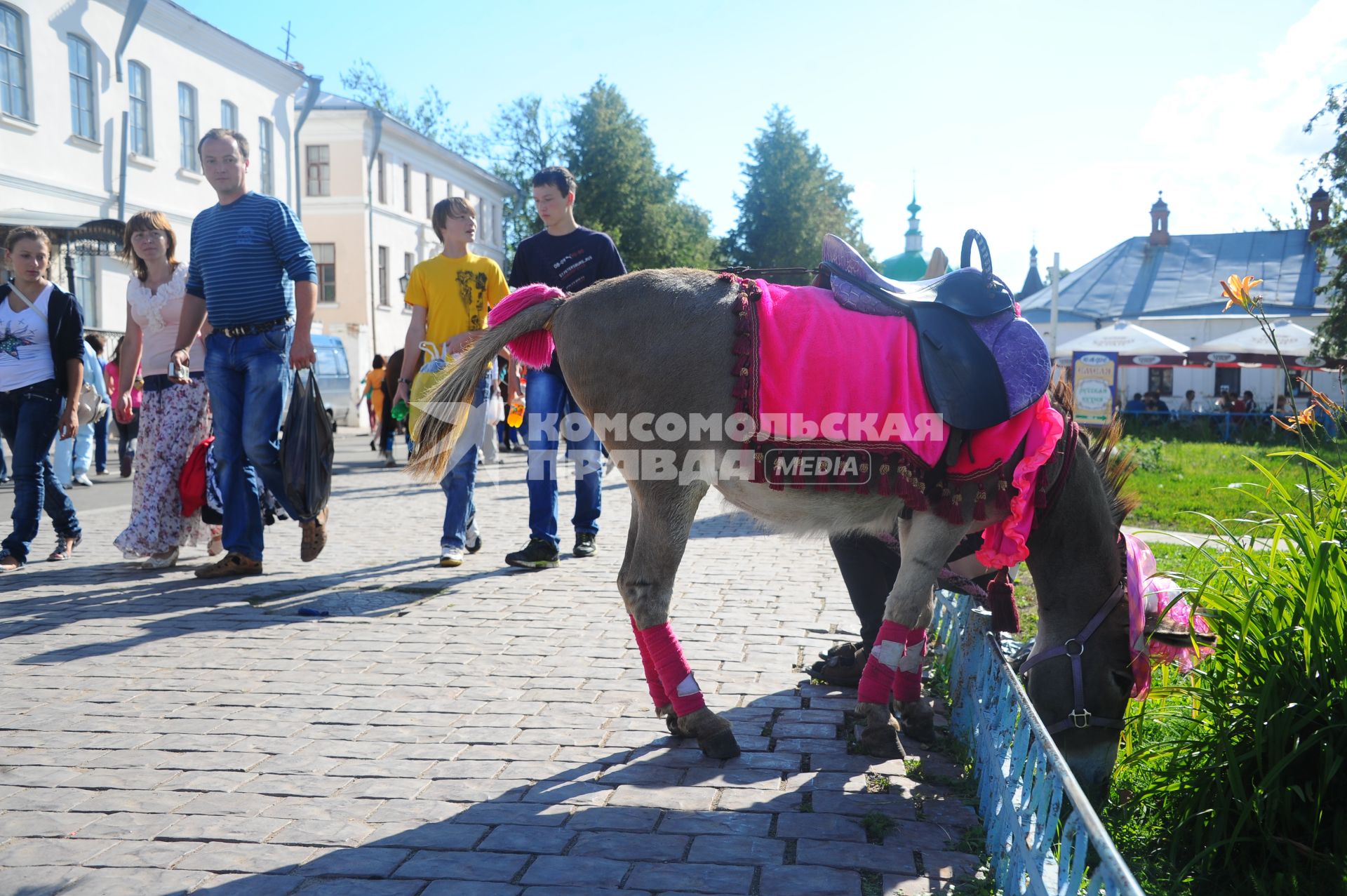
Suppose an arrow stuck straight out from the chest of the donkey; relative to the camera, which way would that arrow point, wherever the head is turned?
to the viewer's right

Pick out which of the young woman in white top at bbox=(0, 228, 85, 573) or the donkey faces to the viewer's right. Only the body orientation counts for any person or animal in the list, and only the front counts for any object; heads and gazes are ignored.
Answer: the donkey

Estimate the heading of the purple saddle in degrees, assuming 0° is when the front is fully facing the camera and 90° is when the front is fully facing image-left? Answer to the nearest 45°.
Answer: approximately 270°

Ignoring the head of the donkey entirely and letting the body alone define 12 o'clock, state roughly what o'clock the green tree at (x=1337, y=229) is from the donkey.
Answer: The green tree is roughly at 10 o'clock from the donkey.

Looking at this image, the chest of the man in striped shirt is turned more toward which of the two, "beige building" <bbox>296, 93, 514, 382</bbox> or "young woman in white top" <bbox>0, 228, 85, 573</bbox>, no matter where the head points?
the young woman in white top

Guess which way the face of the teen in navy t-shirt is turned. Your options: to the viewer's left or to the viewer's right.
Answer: to the viewer's left

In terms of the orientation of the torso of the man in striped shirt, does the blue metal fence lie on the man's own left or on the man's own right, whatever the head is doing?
on the man's own left

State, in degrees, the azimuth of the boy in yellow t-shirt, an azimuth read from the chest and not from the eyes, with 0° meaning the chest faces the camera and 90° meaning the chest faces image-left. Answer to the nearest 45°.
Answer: approximately 0°

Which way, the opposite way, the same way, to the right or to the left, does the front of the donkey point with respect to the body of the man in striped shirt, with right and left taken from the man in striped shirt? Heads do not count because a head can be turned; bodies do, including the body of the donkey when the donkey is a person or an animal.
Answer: to the left

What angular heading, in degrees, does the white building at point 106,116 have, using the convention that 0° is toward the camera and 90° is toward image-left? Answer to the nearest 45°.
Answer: approximately 315°
